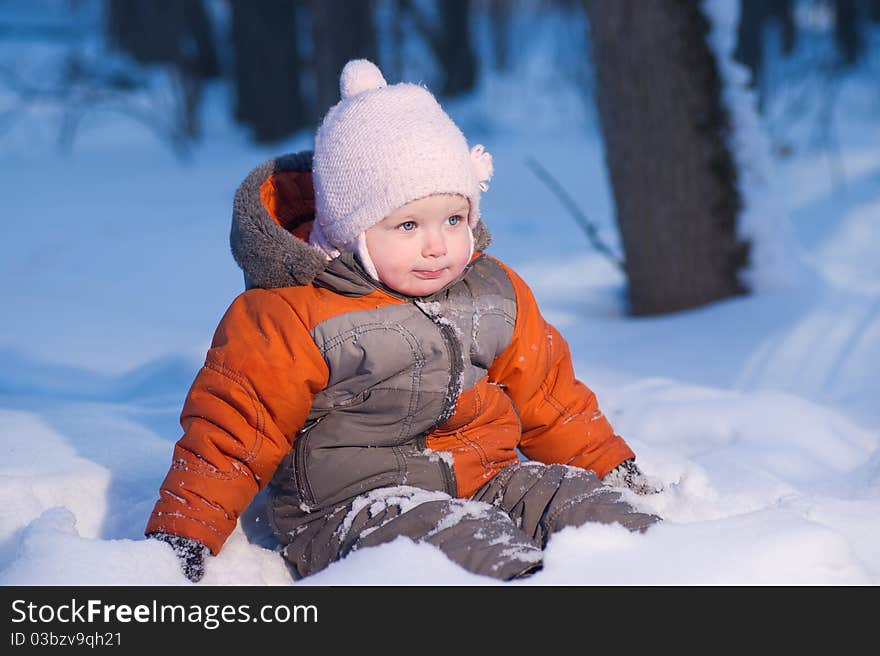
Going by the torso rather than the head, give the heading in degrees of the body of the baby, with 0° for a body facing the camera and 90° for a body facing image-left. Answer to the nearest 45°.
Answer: approximately 315°

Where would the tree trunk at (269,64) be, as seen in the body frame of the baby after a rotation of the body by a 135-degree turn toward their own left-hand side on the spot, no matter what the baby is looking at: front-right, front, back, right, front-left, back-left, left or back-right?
front

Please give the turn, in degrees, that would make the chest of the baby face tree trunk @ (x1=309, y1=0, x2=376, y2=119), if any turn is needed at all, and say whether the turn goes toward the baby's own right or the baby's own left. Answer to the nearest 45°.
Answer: approximately 135° to the baby's own left

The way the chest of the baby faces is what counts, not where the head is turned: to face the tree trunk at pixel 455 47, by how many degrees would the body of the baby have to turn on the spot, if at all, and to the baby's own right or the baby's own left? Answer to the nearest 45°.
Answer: approximately 135° to the baby's own left

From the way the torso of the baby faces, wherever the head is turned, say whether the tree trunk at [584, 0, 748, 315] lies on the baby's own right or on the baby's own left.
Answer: on the baby's own left

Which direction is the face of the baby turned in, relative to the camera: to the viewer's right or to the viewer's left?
to the viewer's right

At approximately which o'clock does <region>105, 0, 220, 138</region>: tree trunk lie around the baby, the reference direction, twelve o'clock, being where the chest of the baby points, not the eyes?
The tree trunk is roughly at 7 o'clock from the baby.
